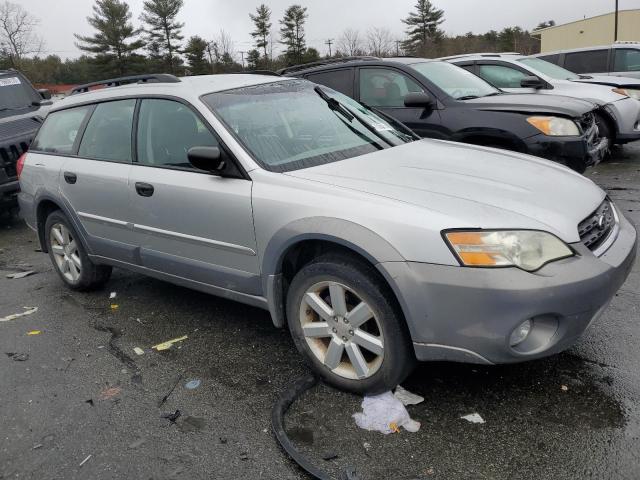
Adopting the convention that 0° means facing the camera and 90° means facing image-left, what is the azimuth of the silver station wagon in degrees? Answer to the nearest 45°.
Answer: approximately 315°

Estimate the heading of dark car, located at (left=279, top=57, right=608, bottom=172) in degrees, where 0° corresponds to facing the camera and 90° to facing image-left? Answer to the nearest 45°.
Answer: approximately 315°

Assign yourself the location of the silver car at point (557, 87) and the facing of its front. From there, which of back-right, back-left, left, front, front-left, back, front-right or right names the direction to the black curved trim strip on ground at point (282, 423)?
front-right

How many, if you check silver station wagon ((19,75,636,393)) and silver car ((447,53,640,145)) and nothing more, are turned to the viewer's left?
0

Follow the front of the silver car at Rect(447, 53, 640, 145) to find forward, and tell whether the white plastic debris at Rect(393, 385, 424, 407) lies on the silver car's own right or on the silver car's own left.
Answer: on the silver car's own right

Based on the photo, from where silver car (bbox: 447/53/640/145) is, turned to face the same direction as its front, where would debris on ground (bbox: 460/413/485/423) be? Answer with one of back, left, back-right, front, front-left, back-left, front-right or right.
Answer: front-right

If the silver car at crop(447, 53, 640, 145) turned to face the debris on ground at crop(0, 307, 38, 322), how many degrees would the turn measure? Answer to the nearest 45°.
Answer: approximately 90° to its right

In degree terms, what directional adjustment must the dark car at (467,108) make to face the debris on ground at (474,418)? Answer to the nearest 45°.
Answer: approximately 45° to its right

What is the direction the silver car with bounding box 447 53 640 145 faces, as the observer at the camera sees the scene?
facing the viewer and to the right of the viewer
